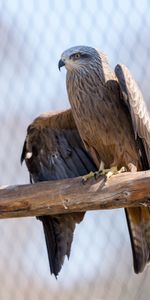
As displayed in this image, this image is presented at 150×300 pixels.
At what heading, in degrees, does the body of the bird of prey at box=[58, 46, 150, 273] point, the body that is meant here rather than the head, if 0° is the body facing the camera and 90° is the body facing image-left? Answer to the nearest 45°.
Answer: approximately 45°
